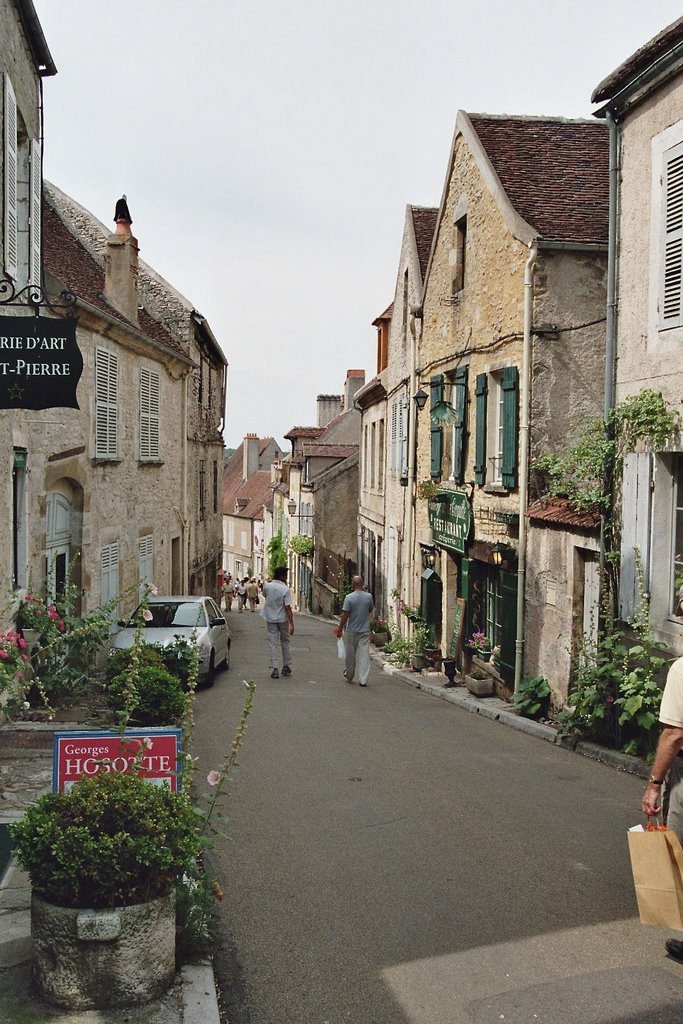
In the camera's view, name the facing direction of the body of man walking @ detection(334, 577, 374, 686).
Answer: away from the camera

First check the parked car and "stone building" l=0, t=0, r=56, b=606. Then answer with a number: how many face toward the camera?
1

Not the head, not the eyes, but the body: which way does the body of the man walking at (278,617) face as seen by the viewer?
away from the camera

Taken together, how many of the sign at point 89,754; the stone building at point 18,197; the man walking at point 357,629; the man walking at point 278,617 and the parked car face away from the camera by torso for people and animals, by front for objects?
2

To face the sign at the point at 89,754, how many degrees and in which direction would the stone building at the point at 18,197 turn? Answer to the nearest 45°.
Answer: approximately 90° to its right

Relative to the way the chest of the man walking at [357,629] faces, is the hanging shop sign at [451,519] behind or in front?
in front

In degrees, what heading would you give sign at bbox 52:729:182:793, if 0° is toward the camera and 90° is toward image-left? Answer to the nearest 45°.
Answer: approximately 0°

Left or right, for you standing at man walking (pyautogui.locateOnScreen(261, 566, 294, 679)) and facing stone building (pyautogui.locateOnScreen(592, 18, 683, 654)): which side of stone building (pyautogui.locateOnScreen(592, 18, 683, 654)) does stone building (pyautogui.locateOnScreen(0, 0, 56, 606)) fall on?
right

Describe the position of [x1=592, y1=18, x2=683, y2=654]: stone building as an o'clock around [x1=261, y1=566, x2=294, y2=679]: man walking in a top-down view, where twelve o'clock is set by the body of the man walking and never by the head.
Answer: The stone building is roughly at 5 o'clock from the man walking.
